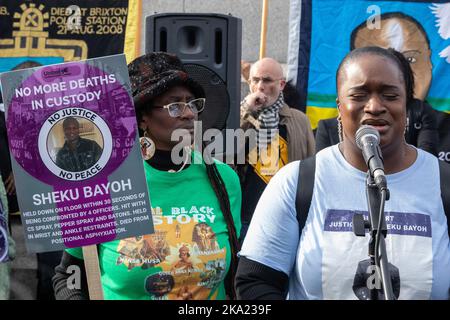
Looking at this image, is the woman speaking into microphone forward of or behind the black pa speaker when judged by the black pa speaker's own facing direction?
forward

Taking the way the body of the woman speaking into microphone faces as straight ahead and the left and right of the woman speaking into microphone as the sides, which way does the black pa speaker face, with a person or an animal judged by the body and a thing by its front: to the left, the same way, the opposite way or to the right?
the same way

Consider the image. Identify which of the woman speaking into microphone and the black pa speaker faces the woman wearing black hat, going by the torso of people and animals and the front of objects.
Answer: the black pa speaker

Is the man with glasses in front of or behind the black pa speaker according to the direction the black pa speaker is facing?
behind

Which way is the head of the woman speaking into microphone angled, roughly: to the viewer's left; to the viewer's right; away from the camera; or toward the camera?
toward the camera

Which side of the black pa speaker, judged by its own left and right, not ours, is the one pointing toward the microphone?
front

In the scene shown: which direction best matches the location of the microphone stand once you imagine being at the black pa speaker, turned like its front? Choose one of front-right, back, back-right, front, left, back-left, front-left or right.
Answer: front

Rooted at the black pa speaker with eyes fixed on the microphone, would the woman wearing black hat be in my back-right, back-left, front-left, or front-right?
front-right

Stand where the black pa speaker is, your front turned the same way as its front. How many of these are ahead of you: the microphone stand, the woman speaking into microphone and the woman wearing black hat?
3

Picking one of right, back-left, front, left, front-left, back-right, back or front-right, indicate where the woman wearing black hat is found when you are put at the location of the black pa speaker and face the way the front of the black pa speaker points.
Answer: front

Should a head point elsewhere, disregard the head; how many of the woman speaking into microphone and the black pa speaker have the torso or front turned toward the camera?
2

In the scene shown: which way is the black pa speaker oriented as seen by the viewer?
toward the camera

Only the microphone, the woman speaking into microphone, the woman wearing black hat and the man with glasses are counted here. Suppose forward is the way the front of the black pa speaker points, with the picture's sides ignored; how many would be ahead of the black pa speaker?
3

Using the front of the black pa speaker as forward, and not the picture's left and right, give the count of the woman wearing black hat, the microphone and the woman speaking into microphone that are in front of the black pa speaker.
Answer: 3
